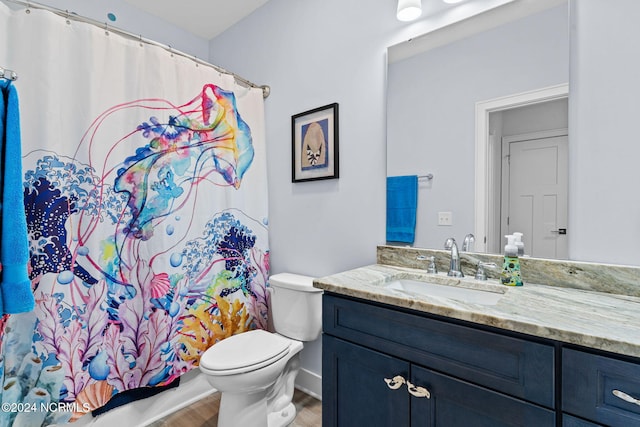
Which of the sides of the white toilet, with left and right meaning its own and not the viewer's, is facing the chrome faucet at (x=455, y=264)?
left

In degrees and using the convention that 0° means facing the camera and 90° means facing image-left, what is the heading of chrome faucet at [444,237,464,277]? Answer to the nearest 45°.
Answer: approximately 45°

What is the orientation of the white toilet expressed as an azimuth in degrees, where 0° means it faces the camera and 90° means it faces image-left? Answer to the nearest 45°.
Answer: approximately 45°

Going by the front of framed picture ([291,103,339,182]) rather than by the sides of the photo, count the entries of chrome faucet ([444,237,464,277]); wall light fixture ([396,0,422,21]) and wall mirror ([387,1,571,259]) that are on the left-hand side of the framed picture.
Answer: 3

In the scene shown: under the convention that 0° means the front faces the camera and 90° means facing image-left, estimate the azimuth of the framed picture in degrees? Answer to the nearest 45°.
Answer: approximately 45°

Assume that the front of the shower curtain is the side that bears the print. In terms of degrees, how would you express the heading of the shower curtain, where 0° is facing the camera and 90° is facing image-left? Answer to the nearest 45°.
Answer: approximately 315°

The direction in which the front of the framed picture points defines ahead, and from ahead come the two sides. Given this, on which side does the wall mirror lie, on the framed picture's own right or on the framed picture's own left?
on the framed picture's own left
